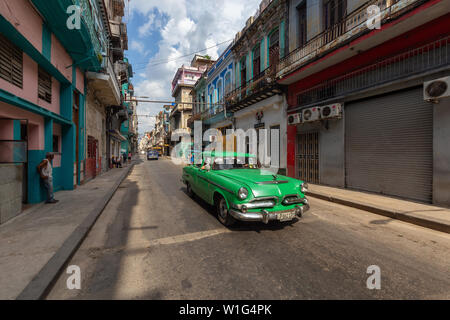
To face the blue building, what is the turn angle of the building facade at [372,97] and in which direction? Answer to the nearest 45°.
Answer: approximately 90° to its right

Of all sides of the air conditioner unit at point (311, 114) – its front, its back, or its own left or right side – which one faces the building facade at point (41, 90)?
front

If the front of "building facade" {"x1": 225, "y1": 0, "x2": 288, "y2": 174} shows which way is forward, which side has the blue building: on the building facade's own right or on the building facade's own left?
on the building facade's own right

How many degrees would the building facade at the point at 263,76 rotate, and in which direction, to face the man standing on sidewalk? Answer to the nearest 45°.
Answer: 0° — it already faces them

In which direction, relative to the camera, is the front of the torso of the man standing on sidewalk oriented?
to the viewer's right

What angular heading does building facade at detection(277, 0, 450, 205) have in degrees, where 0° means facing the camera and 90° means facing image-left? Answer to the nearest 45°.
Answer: approximately 45°

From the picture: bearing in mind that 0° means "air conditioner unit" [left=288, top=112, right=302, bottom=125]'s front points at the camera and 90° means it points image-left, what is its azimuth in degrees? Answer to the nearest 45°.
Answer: approximately 45°

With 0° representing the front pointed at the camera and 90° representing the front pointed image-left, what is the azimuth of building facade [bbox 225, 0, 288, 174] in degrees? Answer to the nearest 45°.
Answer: approximately 45°

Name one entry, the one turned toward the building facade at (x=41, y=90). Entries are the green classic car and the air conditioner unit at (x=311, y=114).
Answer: the air conditioner unit

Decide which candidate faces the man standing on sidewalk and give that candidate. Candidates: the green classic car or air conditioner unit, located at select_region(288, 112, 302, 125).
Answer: the air conditioner unit

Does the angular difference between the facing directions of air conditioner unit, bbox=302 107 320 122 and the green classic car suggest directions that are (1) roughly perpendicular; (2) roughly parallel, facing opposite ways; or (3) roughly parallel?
roughly perpendicular

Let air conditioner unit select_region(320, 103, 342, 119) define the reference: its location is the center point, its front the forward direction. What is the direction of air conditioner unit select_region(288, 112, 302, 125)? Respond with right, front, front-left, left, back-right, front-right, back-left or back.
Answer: right

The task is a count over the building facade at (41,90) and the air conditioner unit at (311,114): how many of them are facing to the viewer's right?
1
